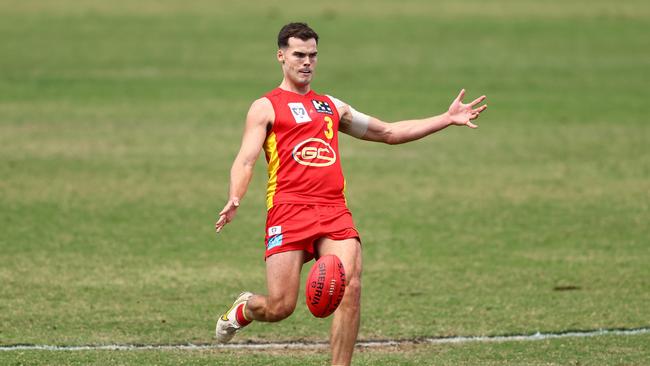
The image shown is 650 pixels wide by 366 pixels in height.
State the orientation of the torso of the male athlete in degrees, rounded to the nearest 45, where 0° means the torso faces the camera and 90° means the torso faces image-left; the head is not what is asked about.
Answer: approximately 315°
